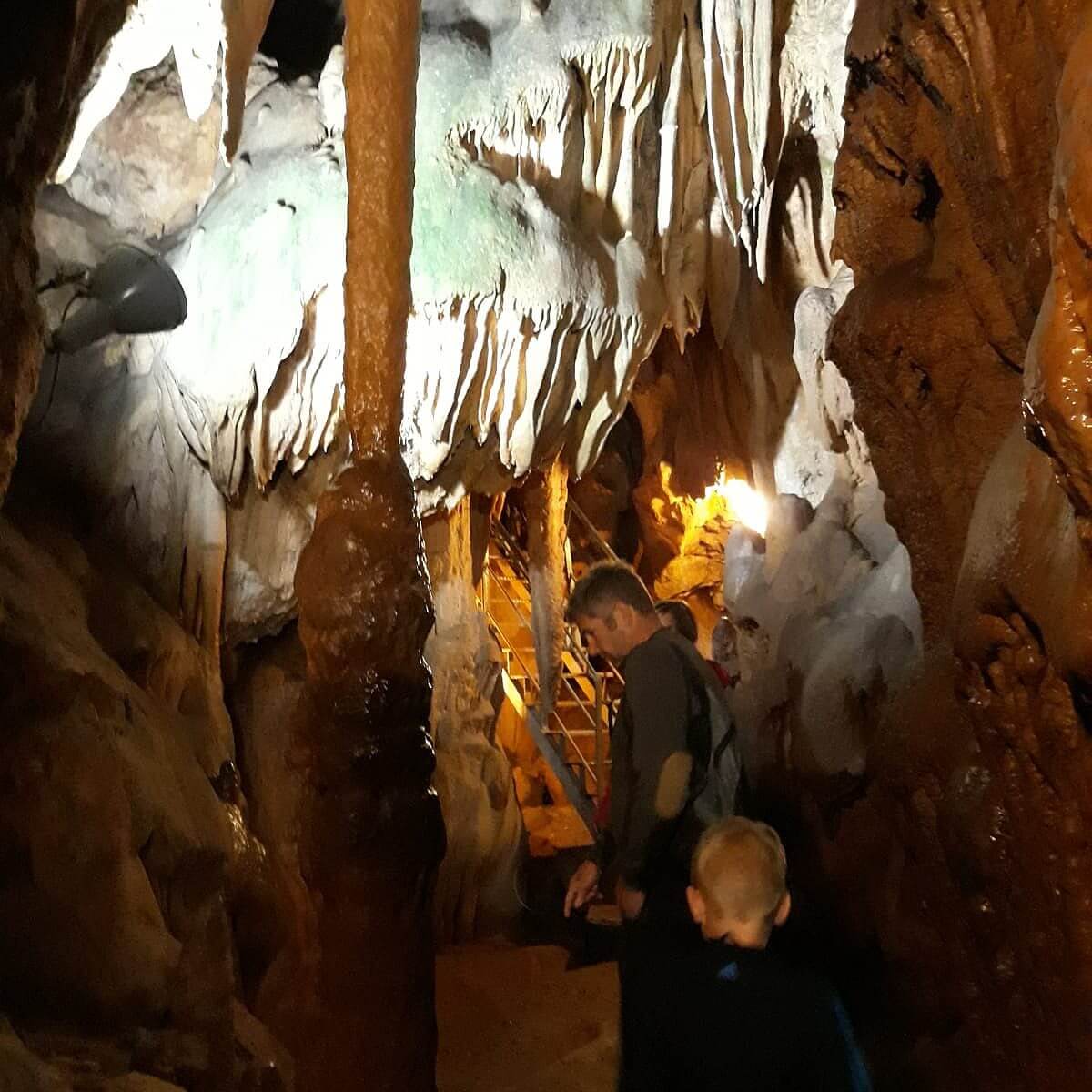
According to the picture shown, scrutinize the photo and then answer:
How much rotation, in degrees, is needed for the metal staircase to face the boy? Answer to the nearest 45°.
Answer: approximately 45° to its right

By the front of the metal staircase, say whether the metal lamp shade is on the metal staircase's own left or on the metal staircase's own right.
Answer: on the metal staircase's own right

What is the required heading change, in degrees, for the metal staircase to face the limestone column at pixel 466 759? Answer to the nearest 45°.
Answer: approximately 45° to its right

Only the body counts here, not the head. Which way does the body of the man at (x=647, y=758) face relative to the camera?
to the viewer's left

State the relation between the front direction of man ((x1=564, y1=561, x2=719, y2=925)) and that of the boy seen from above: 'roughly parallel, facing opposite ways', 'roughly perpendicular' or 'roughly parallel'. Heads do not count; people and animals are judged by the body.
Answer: roughly perpendicular

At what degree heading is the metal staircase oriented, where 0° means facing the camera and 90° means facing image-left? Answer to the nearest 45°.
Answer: approximately 315°

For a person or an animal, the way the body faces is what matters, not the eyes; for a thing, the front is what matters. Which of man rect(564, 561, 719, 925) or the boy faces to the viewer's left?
the man

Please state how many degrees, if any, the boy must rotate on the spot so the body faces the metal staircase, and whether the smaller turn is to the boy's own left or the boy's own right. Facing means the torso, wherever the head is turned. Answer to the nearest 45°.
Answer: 0° — they already face it

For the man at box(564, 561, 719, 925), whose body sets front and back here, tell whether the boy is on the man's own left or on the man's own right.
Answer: on the man's own left

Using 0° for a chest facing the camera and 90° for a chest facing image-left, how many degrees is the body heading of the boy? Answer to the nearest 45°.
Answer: approximately 180°
